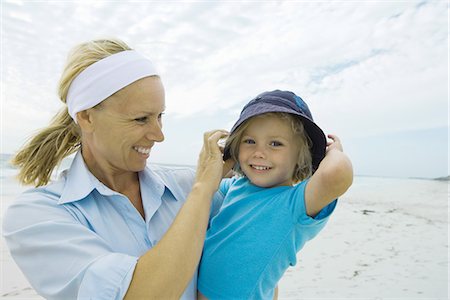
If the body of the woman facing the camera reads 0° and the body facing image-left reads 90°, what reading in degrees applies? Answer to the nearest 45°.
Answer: approximately 315°

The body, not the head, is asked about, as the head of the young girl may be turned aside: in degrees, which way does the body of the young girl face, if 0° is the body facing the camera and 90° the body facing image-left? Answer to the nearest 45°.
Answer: approximately 45°
